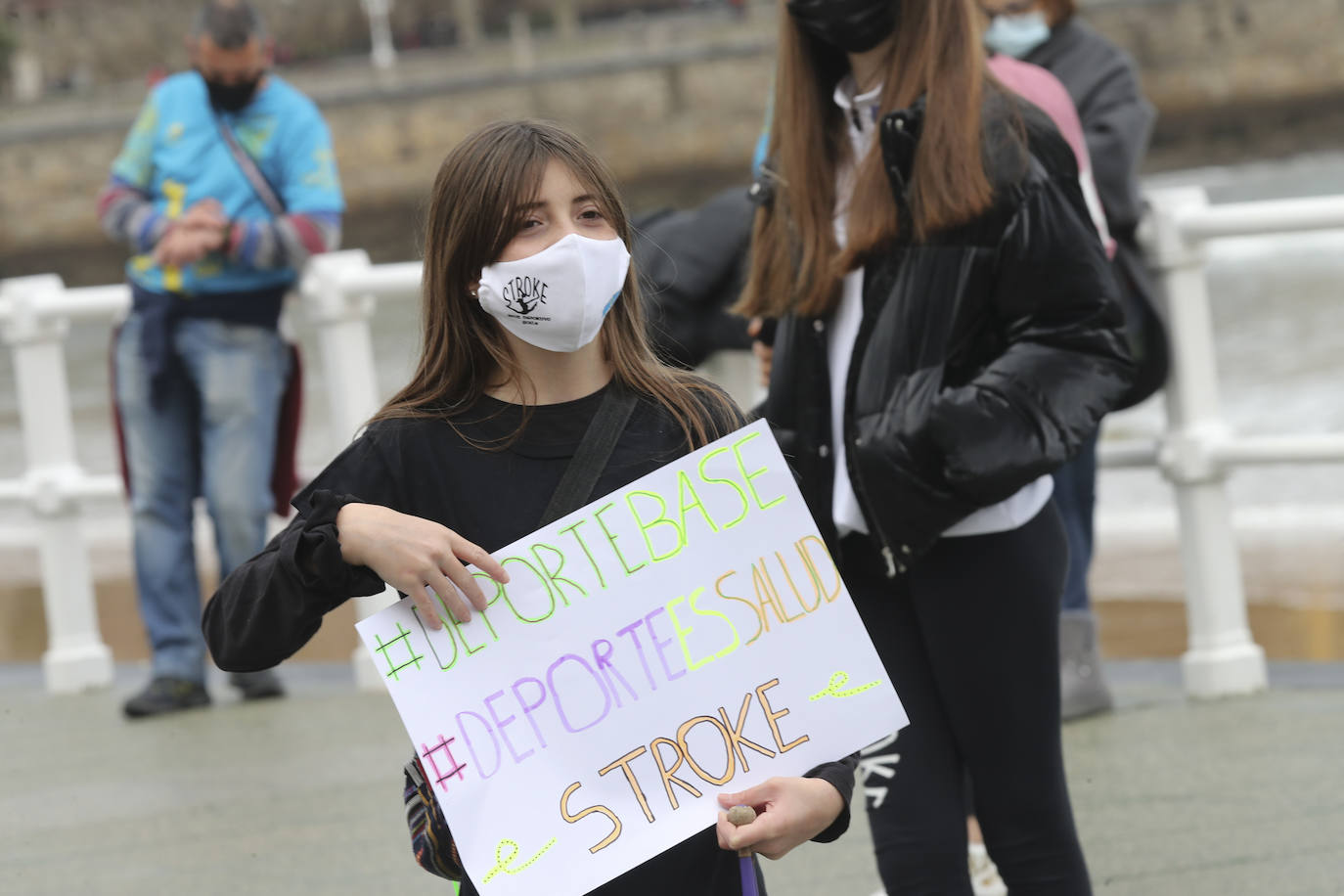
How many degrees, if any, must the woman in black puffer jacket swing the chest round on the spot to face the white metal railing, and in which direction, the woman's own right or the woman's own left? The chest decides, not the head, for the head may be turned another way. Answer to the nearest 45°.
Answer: approximately 135° to the woman's own right

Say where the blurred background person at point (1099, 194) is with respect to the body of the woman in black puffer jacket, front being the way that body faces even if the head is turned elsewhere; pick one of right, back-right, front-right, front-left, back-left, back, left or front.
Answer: back-right

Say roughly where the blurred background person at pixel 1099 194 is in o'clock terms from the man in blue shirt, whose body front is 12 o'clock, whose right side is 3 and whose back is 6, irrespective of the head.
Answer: The blurred background person is roughly at 10 o'clock from the man in blue shirt.

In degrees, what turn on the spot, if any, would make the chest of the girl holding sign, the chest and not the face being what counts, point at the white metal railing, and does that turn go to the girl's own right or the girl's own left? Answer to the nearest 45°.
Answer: approximately 135° to the girl's own left

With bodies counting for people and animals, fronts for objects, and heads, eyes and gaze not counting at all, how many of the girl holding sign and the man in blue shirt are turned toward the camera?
2

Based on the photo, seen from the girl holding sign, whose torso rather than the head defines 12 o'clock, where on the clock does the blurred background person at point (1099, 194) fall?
The blurred background person is roughly at 7 o'clock from the girl holding sign.

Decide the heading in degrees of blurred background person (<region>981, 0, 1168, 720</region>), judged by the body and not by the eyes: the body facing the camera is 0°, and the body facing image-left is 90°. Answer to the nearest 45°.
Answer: approximately 45°

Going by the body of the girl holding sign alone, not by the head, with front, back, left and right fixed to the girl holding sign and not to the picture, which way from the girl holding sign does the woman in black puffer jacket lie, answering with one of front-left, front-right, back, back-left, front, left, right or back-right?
back-left
